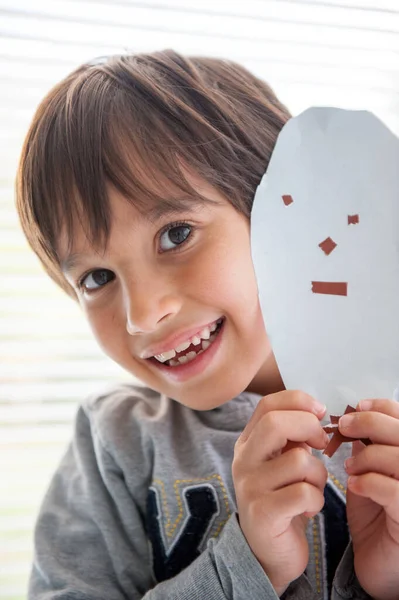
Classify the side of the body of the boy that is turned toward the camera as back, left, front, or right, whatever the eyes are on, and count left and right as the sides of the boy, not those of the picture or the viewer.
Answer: front
